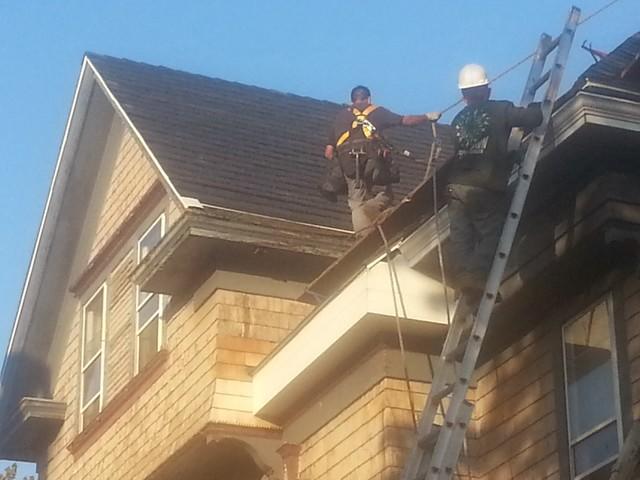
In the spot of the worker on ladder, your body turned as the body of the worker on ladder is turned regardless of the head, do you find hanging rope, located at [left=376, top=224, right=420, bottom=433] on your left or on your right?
on your left

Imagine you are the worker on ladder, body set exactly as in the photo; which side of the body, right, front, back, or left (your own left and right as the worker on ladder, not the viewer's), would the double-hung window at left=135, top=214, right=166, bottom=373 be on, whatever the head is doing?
left

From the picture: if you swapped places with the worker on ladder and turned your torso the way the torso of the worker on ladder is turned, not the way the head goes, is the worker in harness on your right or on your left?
on your left

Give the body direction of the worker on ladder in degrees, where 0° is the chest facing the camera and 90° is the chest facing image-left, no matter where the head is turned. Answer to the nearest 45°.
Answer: approximately 225°
